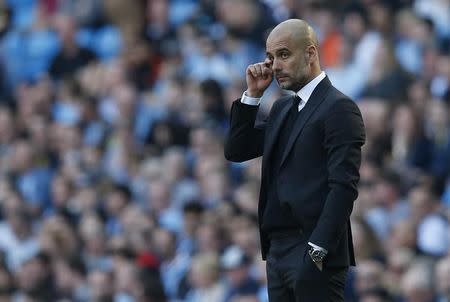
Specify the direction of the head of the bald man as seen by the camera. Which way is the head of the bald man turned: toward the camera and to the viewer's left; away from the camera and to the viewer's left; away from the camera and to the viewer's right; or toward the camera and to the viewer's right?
toward the camera and to the viewer's left

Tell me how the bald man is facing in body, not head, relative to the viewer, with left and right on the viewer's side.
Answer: facing the viewer and to the left of the viewer
